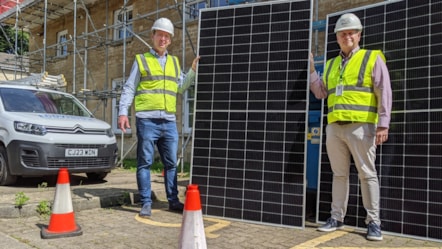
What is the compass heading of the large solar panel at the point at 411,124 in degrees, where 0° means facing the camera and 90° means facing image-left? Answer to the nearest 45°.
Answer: approximately 45°

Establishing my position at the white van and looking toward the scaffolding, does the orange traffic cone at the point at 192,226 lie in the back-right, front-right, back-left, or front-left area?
back-right

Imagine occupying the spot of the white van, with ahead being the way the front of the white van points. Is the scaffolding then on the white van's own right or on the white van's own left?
on the white van's own left

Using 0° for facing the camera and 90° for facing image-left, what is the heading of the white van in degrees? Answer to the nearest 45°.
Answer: approximately 315°

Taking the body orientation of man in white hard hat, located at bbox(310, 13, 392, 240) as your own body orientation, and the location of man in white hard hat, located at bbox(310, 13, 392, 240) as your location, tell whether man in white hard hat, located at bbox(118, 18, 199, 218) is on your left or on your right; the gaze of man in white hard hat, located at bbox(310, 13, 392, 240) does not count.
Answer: on your right
